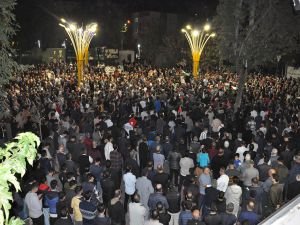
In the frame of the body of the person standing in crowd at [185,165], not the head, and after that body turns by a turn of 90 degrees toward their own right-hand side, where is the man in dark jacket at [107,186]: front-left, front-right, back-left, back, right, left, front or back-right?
back-right

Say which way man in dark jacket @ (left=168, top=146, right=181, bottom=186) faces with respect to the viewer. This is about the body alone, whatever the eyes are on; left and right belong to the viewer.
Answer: facing away from the viewer

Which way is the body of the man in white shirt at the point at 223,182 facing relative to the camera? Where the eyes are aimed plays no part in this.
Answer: away from the camera

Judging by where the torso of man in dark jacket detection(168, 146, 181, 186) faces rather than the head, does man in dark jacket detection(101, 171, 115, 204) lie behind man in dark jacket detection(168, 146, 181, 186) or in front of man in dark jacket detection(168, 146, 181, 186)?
behind

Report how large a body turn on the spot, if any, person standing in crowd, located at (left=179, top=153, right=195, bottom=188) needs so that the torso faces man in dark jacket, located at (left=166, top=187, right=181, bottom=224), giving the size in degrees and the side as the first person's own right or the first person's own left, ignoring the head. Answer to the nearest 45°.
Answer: approximately 180°

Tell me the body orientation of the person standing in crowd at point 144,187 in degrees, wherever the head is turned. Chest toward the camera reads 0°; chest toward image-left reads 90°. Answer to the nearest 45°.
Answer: approximately 180°

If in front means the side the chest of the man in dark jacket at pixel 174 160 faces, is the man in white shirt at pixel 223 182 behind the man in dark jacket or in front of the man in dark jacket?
behind

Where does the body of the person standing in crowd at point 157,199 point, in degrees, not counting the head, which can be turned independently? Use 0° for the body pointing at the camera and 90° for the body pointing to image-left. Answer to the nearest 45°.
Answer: approximately 180°

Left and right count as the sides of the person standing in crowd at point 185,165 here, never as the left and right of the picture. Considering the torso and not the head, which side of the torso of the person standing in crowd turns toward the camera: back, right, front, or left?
back

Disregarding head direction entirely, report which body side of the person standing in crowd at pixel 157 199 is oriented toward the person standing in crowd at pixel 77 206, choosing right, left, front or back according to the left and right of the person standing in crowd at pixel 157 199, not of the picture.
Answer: left

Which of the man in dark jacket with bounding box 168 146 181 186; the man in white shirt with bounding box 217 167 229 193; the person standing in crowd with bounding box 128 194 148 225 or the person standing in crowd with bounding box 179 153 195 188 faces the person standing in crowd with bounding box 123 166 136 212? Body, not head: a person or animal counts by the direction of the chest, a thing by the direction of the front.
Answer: the person standing in crowd with bounding box 128 194 148 225

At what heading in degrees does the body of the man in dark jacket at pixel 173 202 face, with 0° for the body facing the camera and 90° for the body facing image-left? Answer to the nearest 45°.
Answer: approximately 180°

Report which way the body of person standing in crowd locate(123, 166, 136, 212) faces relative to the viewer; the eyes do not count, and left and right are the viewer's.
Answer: facing away from the viewer
